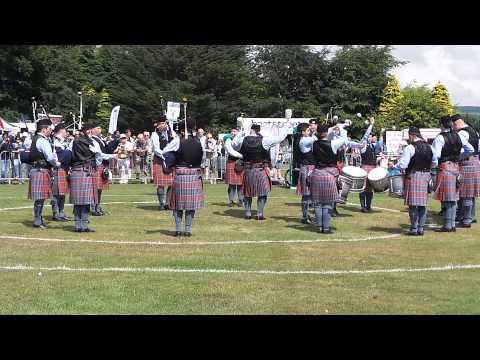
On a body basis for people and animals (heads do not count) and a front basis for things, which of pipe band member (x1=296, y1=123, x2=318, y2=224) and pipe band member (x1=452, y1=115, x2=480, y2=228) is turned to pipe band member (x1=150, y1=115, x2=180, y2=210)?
pipe band member (x1=452, y1=115, x2=480, y2=228)

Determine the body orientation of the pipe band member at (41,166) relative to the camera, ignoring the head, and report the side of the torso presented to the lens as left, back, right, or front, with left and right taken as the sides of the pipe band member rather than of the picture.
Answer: right

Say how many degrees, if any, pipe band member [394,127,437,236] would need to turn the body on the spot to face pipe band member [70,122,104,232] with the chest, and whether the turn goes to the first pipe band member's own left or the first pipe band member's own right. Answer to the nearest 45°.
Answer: approximately 45° to the first pipe band member's own left

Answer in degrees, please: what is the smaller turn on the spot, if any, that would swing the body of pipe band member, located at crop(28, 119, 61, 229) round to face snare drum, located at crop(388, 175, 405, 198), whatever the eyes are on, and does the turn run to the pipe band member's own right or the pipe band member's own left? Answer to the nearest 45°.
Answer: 0° — they already face it

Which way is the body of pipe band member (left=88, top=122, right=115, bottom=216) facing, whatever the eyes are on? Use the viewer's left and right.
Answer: facing to the right of the viewer

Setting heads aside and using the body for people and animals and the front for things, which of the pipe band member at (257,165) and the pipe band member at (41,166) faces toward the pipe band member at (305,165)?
the pipe band member at (41,166)

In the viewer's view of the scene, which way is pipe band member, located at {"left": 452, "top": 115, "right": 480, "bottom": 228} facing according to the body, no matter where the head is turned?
to the viewer's left

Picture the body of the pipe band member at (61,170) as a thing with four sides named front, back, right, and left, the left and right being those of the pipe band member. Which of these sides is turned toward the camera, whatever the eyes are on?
right

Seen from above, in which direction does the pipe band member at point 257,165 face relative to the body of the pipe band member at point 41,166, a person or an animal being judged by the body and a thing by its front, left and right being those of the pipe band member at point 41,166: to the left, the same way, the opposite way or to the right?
to the left
